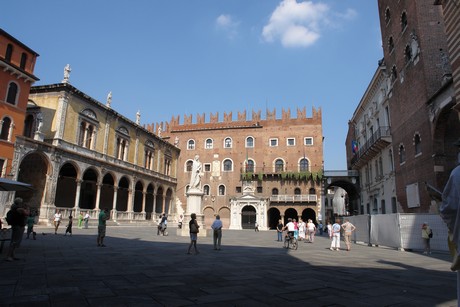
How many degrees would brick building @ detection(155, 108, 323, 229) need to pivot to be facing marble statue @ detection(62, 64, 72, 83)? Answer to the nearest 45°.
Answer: approximately 45° to its right

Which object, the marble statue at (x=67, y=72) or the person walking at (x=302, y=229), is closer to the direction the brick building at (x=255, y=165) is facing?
the person walking

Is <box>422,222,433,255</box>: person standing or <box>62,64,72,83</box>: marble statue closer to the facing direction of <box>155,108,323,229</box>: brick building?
the person standing

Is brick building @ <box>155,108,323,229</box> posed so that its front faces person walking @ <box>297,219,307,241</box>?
yes

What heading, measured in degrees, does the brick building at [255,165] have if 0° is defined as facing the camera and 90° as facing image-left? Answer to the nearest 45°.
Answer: approximately 0°

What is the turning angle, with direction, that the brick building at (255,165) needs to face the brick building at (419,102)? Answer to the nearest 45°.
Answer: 0° — it already faces it

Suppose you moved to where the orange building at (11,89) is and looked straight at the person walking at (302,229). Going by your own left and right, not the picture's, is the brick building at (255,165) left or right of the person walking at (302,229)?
left
